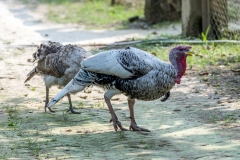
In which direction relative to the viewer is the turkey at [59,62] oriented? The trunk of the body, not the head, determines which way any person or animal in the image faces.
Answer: to the viewer's right

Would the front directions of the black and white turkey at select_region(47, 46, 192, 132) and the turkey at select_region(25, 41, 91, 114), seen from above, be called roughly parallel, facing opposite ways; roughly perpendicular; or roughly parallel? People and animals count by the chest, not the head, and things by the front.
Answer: roughly parallel

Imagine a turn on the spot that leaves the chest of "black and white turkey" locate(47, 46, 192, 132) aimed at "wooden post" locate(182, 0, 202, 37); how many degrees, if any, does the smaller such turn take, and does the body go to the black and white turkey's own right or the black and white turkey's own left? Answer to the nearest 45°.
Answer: approximately 90° to the black and white turkey's own left

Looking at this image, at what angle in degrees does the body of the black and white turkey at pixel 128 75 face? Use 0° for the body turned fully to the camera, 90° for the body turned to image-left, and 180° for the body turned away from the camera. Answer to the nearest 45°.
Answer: approximately 270°

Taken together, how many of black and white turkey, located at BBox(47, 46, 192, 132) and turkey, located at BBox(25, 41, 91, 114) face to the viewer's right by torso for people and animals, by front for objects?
2

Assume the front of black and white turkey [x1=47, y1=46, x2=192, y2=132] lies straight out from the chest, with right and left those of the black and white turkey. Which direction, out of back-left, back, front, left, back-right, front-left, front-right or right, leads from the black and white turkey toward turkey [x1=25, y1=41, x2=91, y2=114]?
back-left

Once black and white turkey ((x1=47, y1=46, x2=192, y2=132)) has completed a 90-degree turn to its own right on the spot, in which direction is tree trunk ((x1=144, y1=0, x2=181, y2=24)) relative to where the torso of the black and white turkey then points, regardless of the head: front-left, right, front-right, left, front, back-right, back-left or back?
back

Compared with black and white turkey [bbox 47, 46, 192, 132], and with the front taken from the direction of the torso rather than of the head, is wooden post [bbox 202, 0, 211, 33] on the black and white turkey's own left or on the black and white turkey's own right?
on the black and white turkey's own left
